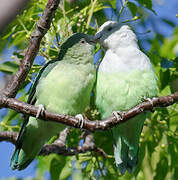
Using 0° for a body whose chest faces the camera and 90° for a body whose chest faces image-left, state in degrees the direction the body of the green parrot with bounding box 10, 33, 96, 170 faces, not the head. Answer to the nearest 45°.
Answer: approximately 315°

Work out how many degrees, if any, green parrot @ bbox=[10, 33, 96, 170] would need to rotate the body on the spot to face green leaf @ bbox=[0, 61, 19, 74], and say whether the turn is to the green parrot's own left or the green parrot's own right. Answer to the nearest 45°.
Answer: approximately 180°

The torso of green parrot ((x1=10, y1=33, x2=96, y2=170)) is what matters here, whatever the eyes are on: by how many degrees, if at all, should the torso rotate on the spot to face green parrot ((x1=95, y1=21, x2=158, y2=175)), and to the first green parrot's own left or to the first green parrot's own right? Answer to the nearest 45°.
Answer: approximately 45° to the first green parrot's own left
